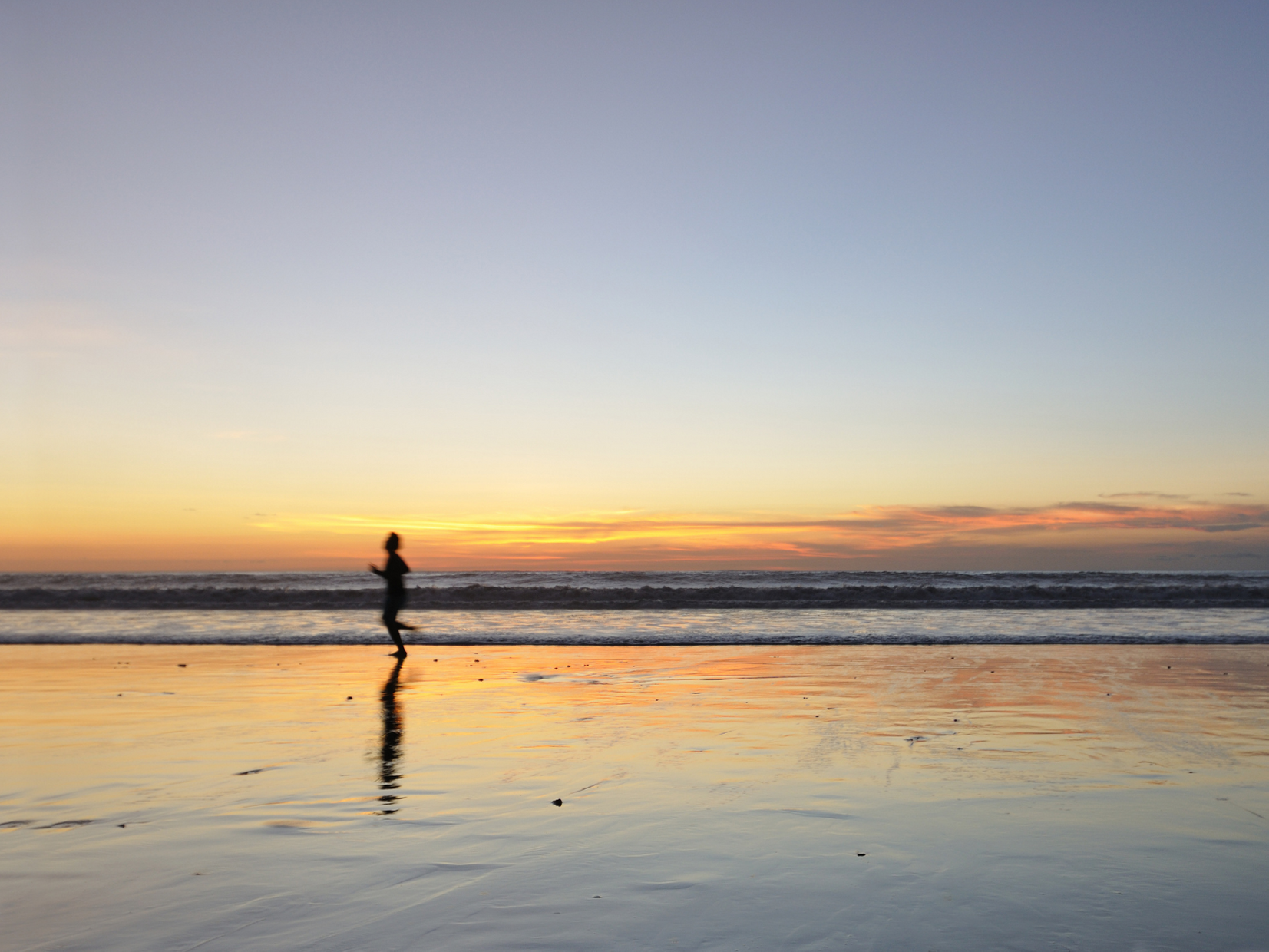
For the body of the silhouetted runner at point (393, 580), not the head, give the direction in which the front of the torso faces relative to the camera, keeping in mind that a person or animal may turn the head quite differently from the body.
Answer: to the viewer's left

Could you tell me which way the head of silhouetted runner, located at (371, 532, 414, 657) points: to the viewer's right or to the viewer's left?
to the viewer's left
